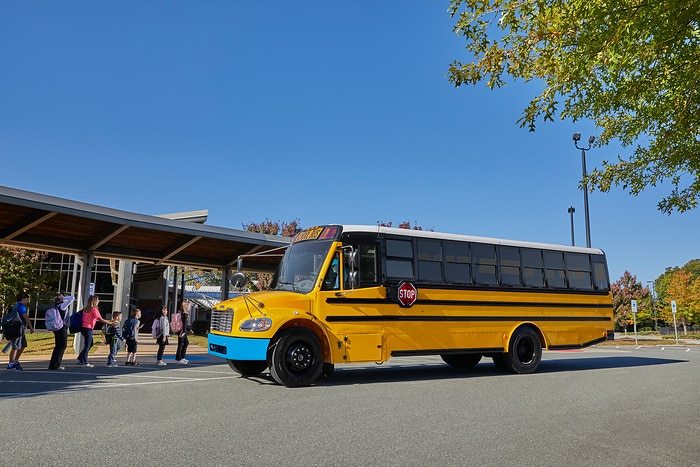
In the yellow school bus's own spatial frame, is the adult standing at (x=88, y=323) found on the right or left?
on its right
